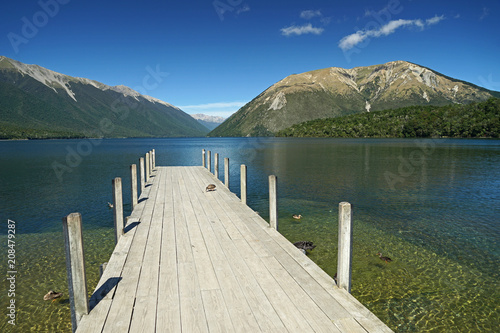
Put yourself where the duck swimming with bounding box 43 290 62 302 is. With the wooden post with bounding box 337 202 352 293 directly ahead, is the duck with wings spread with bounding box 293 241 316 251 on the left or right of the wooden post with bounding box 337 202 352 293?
left

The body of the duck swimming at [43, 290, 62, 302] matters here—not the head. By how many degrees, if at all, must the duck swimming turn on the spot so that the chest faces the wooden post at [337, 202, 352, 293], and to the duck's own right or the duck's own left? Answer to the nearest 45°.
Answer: approximately 135° to the duck's own left

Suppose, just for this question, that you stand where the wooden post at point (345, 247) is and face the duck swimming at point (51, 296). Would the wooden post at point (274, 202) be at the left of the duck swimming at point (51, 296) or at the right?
right

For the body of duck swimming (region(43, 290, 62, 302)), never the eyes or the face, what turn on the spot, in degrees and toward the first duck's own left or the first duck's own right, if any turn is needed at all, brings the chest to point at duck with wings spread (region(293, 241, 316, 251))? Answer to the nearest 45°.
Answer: approximately 180°

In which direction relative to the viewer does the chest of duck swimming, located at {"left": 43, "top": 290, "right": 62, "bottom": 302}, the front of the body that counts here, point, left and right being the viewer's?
facing to the left of the viewer

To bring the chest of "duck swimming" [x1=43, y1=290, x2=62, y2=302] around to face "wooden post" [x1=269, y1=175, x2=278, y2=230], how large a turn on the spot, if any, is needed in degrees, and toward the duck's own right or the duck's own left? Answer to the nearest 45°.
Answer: approximately 180°
